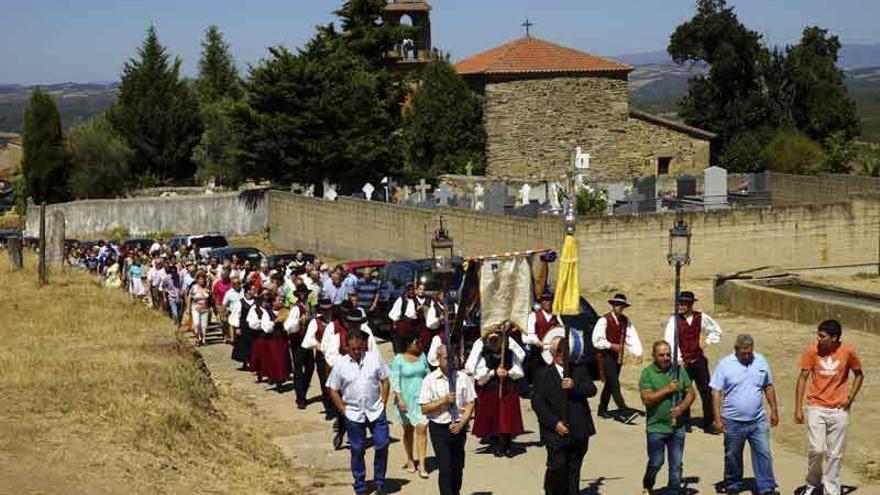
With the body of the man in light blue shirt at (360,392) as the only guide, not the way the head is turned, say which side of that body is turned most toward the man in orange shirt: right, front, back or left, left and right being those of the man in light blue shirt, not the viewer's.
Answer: left

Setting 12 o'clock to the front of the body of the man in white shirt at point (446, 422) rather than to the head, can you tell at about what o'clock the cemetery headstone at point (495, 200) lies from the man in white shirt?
The cemetery headstone is roughly at 6 o'clock from the man in white shirt.

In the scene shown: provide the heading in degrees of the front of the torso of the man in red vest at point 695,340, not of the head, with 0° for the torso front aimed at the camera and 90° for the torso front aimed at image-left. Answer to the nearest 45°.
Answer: approximately 0°

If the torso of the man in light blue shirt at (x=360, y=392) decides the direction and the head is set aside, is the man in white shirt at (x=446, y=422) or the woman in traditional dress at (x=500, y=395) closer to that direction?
the man in white shirt

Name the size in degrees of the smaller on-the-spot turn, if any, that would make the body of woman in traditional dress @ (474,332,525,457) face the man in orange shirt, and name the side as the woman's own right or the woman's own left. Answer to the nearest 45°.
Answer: approximately 45° to the woman's own left

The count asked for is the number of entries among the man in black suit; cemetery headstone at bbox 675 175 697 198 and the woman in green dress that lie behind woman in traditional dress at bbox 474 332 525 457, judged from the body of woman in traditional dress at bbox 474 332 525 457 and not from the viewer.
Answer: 1

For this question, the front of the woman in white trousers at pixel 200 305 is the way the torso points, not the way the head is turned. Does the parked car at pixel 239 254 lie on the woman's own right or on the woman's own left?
on the woman's own left

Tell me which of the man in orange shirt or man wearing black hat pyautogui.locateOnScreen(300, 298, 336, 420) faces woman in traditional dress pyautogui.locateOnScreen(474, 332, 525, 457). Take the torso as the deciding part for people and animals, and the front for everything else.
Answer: the man wearing black hat

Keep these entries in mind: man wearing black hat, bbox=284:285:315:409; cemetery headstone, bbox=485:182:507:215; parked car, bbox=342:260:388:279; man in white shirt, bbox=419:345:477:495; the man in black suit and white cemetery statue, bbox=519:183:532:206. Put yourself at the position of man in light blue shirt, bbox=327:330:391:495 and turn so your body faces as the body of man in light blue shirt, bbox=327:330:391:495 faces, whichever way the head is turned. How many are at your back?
4

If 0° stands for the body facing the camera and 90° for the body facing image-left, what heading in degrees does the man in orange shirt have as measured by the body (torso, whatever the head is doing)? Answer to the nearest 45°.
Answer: approximately 0°

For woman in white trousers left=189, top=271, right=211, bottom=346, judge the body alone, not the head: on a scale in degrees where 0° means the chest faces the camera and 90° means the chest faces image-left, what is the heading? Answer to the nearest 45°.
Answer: approximately 315°

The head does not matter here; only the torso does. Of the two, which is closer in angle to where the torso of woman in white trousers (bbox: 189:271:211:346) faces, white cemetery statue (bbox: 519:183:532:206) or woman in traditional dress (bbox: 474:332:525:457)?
the woman in traditional dress
